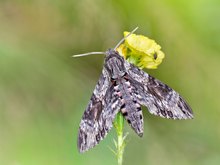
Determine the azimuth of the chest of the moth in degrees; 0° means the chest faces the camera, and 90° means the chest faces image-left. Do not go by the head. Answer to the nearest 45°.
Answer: approximately 180°
